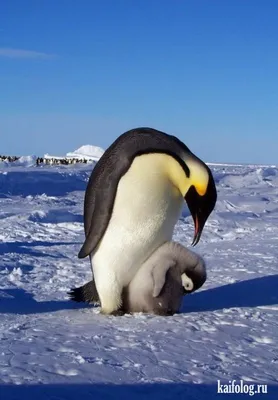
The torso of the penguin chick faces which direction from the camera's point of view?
to the viewer's right

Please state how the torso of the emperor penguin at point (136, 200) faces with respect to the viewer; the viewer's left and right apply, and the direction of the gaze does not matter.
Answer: facing to the right of the viewer
